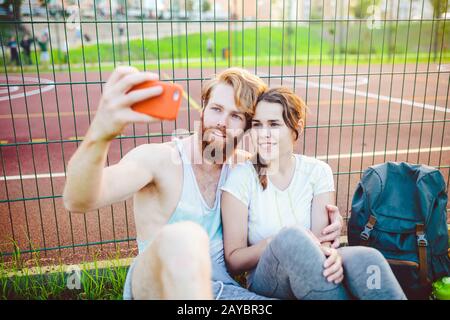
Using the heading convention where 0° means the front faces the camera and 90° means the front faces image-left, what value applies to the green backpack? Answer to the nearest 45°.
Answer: approximately 0°

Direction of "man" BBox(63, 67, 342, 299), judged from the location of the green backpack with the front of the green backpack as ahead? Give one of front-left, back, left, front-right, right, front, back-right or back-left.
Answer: front-right

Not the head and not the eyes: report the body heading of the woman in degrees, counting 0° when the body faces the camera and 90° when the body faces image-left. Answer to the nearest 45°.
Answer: approximately 0°
